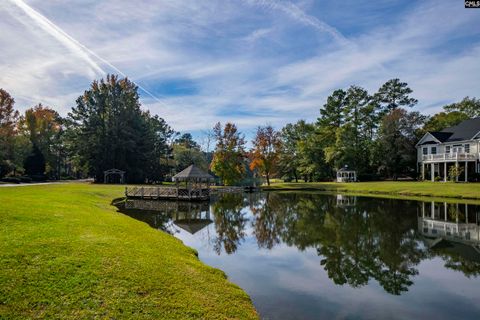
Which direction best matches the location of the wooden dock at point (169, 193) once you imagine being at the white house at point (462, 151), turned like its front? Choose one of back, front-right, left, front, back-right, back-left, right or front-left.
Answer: front-right

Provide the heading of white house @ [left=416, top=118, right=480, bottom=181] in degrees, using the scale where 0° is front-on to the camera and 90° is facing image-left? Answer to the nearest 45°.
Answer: approximately 0°

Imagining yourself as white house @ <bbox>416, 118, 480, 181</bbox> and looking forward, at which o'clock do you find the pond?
The pond is roughly at 12 o'clock from the white house.
